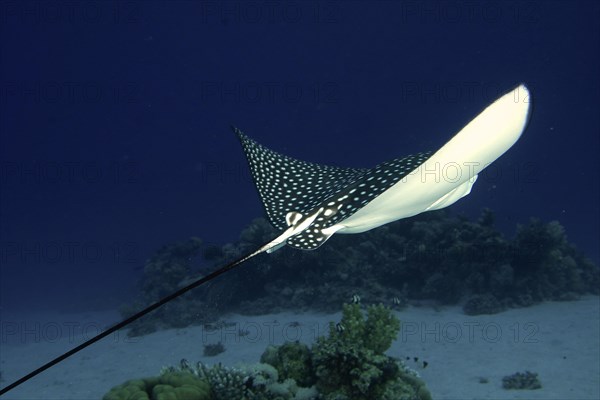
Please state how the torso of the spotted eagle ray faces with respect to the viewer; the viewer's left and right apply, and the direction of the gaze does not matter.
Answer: facing away from the viewer and to the right of the viewer

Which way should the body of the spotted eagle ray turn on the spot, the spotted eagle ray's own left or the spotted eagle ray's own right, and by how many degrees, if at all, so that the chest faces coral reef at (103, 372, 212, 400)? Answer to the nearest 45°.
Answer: approximately 135° to the spotted eagle ray's own left

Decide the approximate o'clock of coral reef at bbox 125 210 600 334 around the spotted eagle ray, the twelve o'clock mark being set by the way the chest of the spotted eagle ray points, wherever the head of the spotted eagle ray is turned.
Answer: The coral reef is roughly at 11 o'clock from the spotted eagle ray.

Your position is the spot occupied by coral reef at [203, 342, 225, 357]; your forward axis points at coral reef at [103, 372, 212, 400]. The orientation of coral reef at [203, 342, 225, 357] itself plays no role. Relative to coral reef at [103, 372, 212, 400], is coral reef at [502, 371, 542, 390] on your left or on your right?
left
